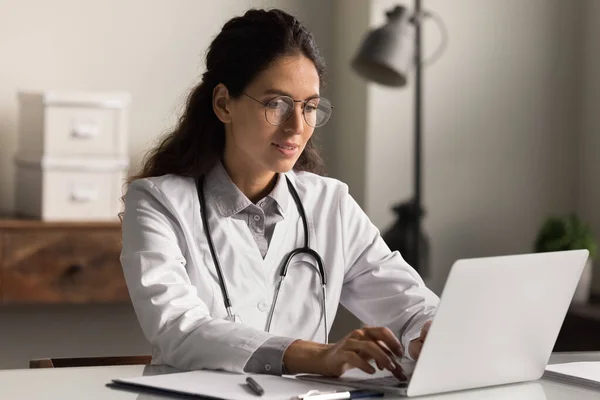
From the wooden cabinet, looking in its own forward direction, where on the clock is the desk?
The desk is roughly at 12 o'clock from the wooden cabinet.

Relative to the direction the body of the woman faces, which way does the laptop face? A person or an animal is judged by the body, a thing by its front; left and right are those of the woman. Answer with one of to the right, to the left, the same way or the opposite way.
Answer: the opposite way

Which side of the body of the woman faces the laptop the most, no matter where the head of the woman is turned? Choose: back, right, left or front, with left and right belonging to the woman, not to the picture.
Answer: front

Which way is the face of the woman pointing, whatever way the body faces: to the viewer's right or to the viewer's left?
to the viewer's right

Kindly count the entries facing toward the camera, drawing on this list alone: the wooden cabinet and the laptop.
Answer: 1

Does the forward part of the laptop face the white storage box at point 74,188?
yes

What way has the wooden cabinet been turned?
toward the camera

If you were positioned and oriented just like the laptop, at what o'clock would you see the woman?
The woman is roughly at 12 o'clock from the laptop.

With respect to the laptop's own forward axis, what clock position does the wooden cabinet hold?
The wooden cabinet is roughly at 12 o'clock from the laptop.

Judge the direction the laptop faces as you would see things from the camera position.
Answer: facing away from the viewer and to the left of the viewer

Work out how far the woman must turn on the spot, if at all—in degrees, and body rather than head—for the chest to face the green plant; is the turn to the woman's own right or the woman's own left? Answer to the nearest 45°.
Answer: approximately 90° to the woman's own left

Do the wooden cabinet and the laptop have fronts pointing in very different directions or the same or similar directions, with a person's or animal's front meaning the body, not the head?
very different directions

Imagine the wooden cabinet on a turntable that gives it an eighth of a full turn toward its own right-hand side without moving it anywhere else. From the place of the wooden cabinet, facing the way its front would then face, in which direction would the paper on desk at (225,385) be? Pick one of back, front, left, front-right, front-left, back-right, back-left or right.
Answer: front-left

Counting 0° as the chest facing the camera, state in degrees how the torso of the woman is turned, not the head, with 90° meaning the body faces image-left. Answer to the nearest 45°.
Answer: approximately 315°

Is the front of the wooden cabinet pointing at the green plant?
no

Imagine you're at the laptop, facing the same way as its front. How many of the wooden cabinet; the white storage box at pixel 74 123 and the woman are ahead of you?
3
